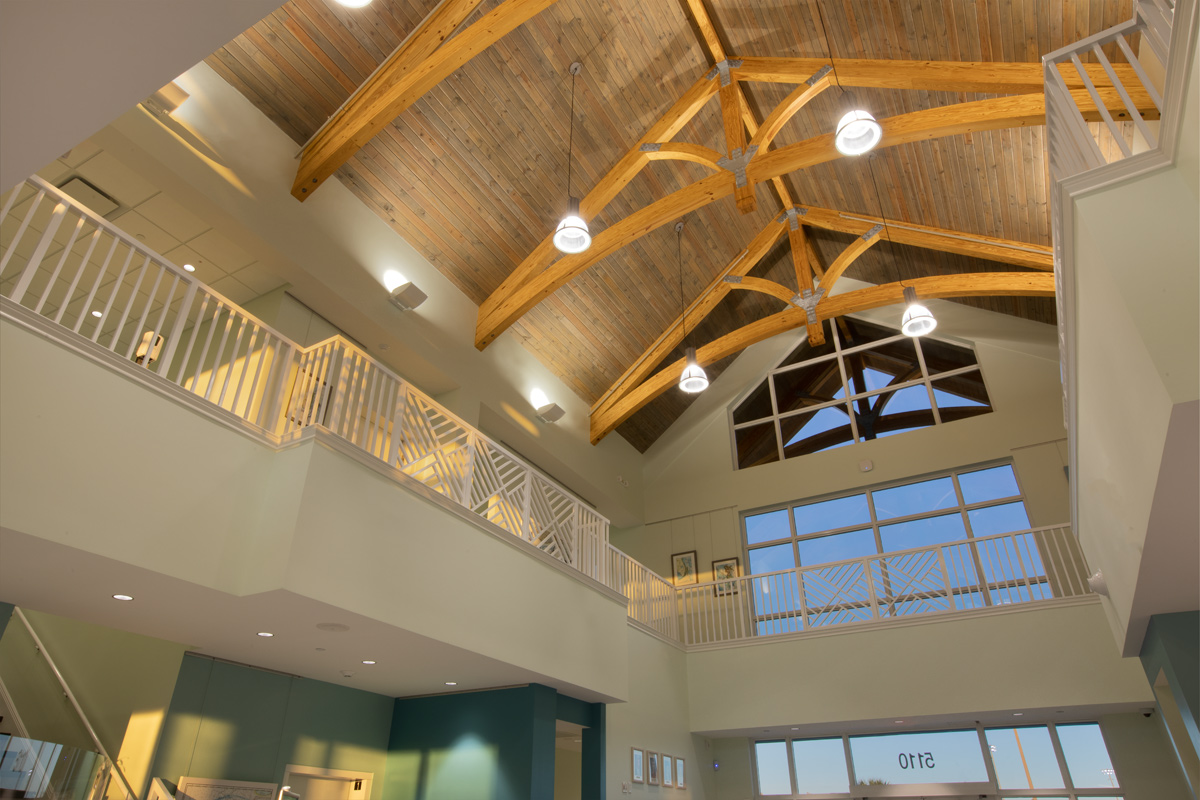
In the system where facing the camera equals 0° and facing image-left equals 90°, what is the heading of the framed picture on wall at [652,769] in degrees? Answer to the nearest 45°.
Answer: approximately 315°

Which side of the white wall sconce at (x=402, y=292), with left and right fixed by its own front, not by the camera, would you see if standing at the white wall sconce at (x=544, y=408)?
left

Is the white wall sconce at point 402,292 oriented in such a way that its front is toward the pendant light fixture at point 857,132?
yes

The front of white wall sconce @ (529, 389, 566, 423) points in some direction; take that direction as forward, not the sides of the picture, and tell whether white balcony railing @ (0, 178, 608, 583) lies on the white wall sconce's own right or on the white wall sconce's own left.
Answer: on the white wall sconce's own right

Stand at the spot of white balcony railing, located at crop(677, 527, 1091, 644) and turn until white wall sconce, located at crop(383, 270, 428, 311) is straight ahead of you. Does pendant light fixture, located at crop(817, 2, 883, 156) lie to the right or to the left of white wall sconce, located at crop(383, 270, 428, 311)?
left

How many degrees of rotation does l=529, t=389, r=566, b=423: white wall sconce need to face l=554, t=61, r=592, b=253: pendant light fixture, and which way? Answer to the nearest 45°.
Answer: approximately 45° to its right
